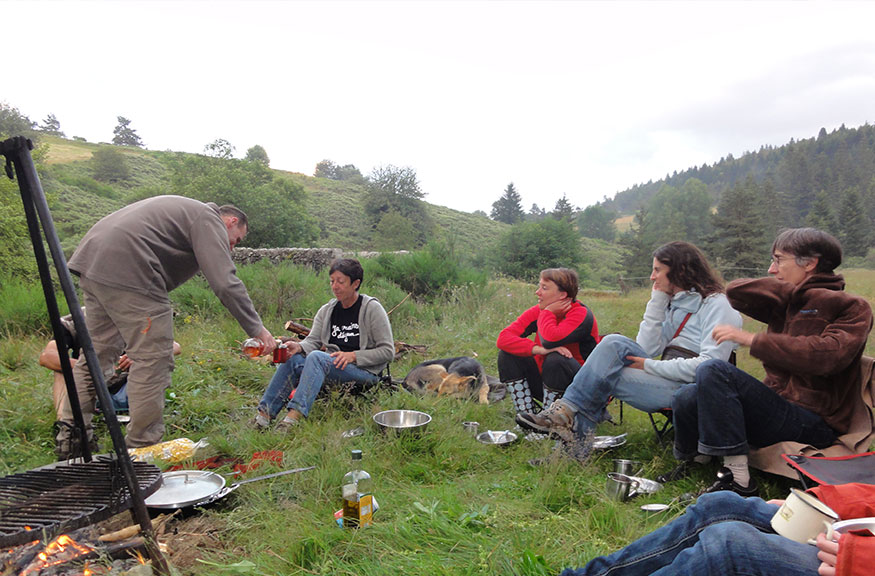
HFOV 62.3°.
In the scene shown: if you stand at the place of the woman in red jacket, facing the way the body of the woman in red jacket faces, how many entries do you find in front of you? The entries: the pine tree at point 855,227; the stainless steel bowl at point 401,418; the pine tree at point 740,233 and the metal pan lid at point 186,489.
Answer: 2

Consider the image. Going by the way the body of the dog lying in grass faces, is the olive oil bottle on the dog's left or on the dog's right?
on the dog's right

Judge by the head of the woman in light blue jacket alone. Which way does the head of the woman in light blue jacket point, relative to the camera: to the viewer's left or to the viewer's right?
to the viewer's left

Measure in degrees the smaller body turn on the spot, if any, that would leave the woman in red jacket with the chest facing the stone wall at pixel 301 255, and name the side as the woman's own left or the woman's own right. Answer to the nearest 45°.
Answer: approximately 90° to the woman's own right

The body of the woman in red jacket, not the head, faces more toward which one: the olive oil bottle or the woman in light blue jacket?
the olive oil bottle

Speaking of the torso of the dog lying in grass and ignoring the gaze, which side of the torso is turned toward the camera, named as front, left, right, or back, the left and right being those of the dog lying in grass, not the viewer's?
right

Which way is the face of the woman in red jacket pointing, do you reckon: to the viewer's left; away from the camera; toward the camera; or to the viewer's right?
to the viewer's left

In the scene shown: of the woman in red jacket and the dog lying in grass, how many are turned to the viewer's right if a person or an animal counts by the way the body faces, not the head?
1

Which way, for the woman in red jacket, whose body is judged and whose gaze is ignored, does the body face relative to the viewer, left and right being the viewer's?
facing the viewer and to the left of the viewer

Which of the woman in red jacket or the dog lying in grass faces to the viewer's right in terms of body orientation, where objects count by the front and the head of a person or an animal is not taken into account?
the dog lying in grass
